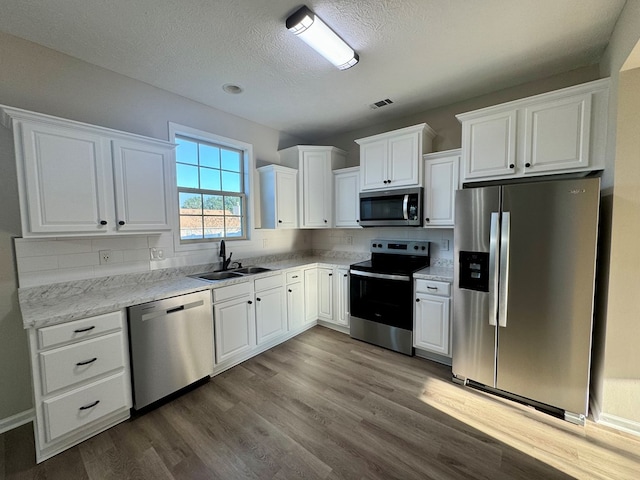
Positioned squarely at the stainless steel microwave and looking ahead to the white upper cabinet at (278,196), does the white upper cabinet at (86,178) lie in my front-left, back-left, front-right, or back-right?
front-left

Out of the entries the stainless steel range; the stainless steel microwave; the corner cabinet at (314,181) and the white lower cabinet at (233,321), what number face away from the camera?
0

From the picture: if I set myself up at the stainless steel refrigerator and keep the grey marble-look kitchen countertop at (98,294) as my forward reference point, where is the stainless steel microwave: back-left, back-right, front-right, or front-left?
front-right

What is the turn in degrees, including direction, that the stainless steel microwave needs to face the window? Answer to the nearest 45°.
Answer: approximately 45° to its right

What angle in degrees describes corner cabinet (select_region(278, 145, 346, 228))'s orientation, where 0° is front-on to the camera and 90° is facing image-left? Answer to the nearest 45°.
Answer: approximately 0°

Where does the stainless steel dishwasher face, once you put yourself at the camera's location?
facing the viewer and to the right of the viewer

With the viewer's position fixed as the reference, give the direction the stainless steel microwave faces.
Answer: facing the viewer and to the left of the viewer

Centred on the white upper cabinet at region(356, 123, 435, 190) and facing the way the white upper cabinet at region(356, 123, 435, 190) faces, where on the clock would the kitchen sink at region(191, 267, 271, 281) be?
The kitchen sink is roughly at 1 o'clock from the white upper cabinet.

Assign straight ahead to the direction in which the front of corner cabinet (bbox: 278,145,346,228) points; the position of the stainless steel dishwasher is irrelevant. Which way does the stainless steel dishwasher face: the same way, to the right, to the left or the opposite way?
to the left

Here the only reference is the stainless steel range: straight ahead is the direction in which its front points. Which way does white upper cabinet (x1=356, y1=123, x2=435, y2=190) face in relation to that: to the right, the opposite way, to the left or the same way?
the same way

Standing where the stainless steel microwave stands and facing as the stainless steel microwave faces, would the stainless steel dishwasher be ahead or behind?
ahead
